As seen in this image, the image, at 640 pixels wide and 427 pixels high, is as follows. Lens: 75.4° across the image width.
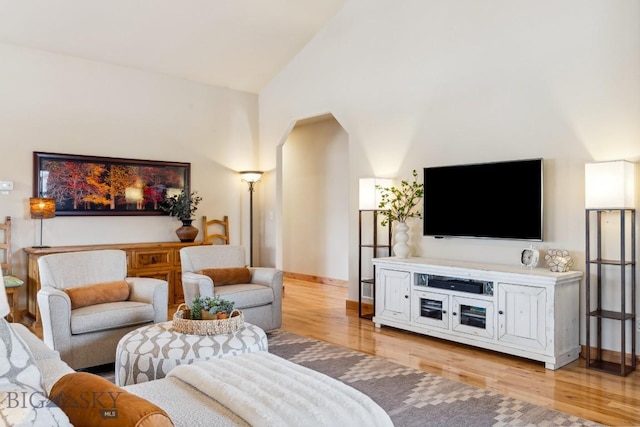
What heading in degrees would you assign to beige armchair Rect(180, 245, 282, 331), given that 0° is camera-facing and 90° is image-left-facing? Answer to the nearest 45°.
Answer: approximately 315°

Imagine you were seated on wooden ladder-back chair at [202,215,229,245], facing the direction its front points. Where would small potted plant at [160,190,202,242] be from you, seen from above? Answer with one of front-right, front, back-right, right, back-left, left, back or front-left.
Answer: front-right

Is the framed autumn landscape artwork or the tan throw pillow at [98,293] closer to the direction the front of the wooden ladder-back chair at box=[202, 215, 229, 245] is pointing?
the tan throw pillow

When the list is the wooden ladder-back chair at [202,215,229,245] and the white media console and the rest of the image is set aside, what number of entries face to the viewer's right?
0

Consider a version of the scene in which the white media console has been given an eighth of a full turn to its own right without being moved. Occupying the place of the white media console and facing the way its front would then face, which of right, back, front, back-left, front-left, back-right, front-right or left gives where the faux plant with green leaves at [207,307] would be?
front-left

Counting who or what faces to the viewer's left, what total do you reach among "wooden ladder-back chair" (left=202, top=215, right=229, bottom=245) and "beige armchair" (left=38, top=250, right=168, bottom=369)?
0

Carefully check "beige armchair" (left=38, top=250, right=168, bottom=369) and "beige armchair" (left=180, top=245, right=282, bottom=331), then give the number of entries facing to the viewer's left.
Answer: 0

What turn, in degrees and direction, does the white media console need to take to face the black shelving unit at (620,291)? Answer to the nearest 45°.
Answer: approximately 135° to its left

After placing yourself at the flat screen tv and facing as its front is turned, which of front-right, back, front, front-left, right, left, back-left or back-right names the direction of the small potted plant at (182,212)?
front-right

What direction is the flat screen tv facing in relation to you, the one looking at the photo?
facing the viewer and to the left of the viewer

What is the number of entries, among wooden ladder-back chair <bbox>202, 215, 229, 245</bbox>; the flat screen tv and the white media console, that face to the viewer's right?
0

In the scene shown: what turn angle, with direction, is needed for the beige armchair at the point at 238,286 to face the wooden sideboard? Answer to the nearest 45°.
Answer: approximately 180°

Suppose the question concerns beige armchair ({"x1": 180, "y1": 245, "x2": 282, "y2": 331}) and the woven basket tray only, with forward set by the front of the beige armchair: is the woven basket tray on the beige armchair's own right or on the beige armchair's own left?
on the beige armchair's own right

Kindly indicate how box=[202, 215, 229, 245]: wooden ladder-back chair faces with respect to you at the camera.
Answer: facing the viewer

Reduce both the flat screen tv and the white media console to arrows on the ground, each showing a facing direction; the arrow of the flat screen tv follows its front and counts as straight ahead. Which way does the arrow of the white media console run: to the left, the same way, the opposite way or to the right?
the same way

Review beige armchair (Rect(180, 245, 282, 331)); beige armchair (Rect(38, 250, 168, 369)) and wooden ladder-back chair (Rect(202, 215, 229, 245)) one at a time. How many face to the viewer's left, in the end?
0
